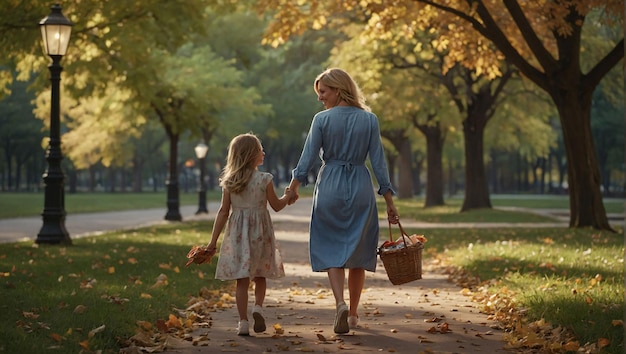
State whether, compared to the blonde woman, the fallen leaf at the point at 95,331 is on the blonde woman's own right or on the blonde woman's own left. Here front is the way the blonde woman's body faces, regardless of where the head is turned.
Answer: on the blonde woman's own left

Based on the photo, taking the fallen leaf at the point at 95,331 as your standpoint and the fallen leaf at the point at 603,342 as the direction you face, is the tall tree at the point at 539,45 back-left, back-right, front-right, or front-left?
front-left

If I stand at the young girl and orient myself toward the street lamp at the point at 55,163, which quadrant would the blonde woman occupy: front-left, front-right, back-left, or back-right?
back-right

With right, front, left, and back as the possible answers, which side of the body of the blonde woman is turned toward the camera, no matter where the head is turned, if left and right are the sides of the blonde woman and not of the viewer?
back

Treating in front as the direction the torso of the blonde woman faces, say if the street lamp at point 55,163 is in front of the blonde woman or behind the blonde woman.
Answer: in front

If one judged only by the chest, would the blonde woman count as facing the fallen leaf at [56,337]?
no

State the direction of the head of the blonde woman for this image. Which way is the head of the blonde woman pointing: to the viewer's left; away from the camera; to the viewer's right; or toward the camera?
to the viewer's left

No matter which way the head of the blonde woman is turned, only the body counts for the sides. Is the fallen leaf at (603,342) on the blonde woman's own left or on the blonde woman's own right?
on the blonde woman's own right

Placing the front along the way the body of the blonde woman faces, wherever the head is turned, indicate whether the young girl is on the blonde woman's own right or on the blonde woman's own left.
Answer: on the blonde woman's own left

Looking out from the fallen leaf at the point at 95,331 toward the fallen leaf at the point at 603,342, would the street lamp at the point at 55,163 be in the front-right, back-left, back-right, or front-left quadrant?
back-left
